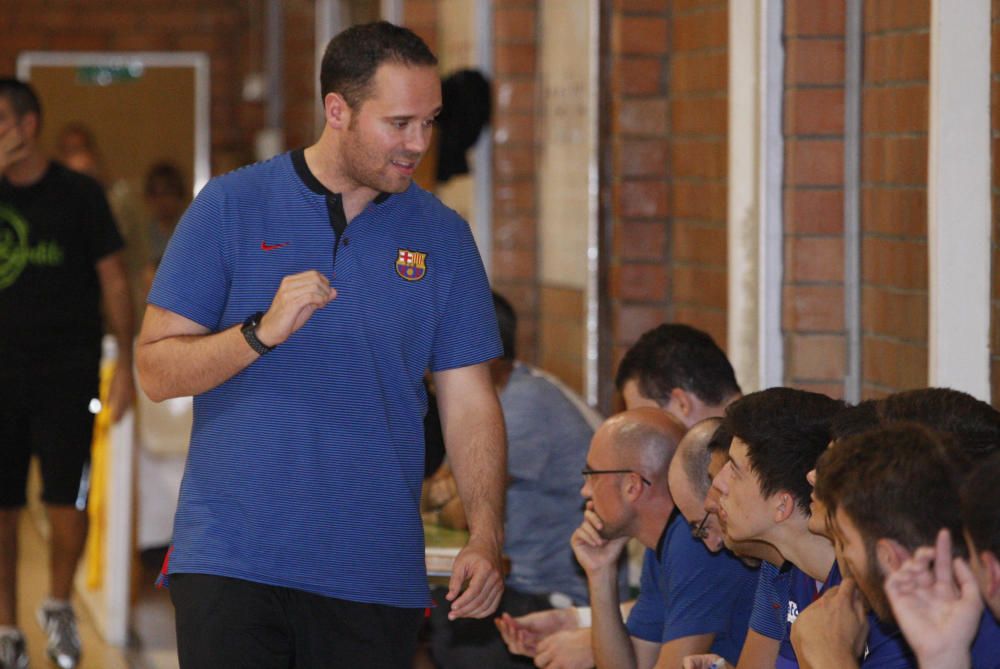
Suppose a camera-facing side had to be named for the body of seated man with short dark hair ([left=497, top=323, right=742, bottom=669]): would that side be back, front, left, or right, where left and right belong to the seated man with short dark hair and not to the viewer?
left

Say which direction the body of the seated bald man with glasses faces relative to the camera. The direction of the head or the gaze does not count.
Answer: to the viewer's left

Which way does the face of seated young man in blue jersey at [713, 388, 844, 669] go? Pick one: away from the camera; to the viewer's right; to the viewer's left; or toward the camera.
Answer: to the viewer's left

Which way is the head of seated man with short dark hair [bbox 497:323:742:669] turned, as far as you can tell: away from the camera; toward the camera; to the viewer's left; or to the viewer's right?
to the viewer's left

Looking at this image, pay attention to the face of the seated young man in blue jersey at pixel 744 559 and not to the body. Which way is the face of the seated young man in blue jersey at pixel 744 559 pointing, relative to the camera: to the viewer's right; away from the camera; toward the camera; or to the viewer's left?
to the viewer's left

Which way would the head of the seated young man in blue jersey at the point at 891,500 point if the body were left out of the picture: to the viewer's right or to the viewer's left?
to the viewer's left

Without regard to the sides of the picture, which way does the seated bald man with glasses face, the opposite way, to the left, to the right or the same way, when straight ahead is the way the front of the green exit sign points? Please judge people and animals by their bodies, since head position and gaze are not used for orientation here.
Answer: to the right

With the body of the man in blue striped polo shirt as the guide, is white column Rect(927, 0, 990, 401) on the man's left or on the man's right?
on the man's left

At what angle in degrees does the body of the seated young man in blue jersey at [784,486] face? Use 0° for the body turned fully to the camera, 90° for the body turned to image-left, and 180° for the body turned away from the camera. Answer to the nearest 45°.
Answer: approximately 90°

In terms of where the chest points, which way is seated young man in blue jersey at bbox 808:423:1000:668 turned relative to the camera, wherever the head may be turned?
to the viewer's left

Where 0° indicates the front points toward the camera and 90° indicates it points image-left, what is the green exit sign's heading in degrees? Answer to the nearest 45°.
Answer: approximately 0°
